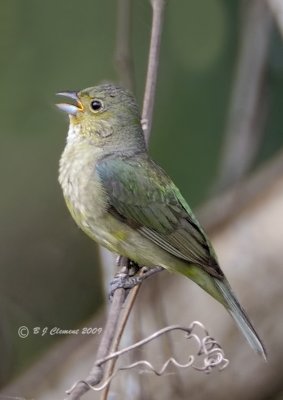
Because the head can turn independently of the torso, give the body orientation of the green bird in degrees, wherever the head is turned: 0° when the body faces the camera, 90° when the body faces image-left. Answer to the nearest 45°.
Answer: approximately 90°
